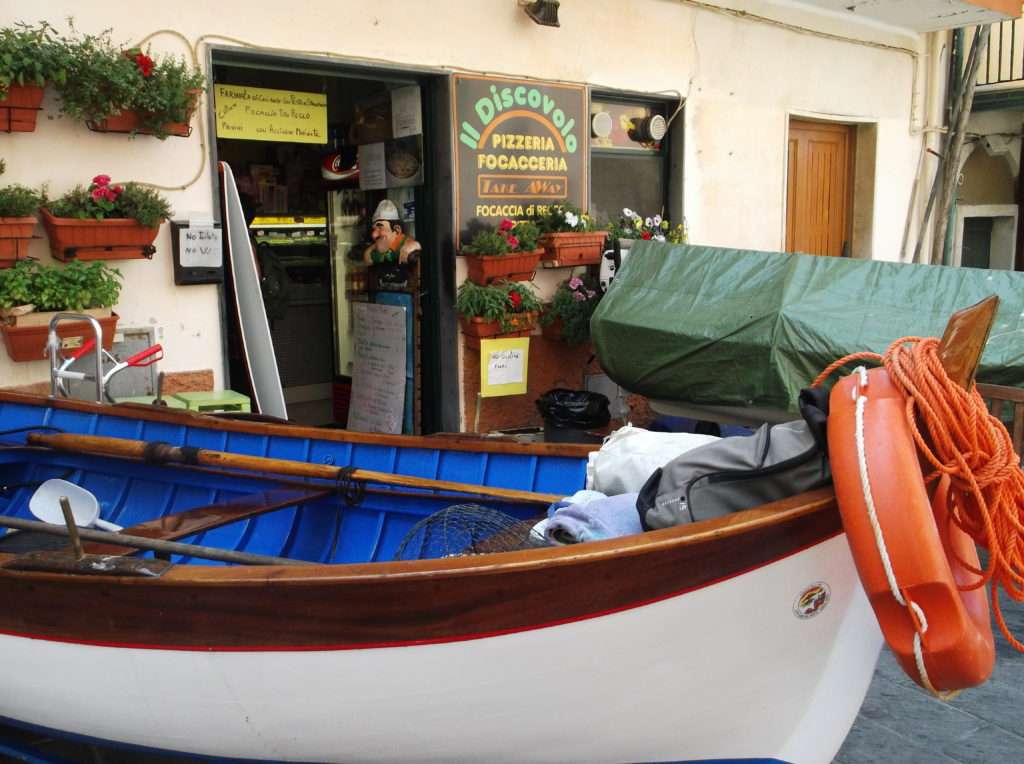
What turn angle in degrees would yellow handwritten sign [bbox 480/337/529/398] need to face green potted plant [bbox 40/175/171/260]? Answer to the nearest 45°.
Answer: approximately 45° to its right

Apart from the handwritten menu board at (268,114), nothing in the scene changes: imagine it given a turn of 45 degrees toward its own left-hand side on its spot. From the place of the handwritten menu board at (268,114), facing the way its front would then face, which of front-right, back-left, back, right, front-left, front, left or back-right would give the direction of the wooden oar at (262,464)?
front-right

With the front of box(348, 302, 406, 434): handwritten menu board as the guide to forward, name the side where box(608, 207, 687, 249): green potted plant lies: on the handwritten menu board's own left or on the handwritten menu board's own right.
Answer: on the handwritten menu board's own left

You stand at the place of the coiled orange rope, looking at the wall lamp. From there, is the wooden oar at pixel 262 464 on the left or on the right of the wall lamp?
left

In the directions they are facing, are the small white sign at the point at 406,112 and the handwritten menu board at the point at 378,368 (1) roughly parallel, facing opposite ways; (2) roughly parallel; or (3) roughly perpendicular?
roughly parallel

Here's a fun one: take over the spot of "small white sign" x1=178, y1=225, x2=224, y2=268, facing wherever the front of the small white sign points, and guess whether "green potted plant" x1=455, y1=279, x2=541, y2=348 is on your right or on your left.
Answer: on your left

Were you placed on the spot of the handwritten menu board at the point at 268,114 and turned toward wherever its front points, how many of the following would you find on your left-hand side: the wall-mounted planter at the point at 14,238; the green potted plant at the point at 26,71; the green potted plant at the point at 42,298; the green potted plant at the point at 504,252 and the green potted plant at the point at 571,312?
2

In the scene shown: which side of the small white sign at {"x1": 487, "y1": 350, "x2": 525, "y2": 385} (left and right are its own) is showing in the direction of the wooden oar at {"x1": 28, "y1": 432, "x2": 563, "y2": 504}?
front

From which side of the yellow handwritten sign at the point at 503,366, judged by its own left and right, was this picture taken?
front

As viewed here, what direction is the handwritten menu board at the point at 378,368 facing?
toward the camera
